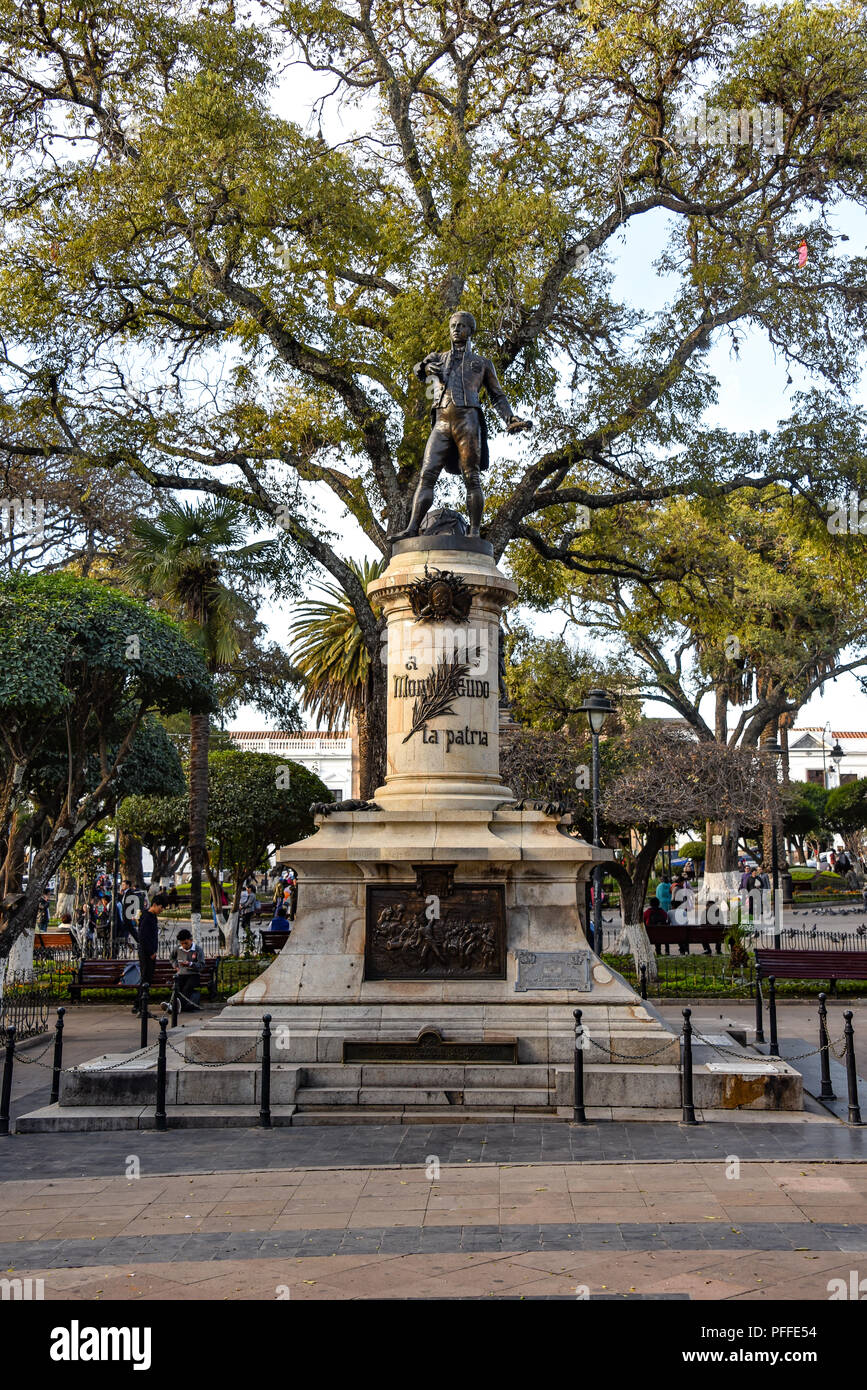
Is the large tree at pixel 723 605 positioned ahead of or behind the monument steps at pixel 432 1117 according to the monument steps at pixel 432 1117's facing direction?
behind

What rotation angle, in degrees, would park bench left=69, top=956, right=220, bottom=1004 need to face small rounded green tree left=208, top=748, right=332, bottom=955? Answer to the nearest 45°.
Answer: approximately 180°

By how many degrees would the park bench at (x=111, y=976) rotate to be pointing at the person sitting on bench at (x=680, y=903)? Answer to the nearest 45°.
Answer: approximately 135° to its left

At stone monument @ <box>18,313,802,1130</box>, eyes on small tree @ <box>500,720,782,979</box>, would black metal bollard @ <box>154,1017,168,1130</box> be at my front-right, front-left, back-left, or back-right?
back-left

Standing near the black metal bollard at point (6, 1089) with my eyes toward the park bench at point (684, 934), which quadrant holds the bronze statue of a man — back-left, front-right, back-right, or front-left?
front-right

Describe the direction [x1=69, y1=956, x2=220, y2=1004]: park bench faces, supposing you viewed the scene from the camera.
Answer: facing the viewer

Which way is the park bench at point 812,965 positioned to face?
toward the camera
